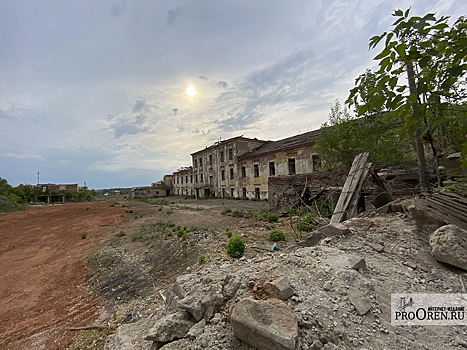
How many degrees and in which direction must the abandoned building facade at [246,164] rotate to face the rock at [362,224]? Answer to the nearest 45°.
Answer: approximately 45° to its left

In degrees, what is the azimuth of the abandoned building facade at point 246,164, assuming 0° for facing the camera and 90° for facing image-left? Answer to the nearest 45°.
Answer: approximately 45°

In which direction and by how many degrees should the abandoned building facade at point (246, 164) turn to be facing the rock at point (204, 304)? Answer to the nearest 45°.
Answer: approximately 45° to its left

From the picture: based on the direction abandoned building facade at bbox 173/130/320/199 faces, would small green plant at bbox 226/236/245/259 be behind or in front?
in front

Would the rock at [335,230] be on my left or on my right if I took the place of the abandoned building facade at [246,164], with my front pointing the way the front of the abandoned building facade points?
on my left

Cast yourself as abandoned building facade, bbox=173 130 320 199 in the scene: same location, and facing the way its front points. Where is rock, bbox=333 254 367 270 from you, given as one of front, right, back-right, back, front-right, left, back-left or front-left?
front-left

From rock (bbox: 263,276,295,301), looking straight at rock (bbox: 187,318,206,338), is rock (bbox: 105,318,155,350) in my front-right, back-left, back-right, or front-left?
front-right

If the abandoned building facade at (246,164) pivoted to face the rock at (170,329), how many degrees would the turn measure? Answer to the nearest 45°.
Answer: approximately 45° to its left

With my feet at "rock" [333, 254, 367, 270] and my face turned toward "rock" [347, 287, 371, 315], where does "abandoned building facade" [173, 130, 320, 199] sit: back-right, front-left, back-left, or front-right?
back-right

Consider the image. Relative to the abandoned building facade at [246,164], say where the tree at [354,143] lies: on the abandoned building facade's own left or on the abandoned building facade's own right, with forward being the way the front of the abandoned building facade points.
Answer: on the abandoned building facade's own left

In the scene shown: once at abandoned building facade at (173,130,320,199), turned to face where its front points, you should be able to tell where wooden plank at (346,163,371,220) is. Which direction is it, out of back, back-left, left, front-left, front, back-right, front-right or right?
front-left

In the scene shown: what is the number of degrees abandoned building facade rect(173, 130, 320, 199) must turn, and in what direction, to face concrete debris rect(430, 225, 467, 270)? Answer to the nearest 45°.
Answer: approximately 45° to its left

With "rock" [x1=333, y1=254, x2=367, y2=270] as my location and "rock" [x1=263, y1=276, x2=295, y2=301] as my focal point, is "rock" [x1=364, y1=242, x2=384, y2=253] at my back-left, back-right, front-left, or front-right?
back-right
